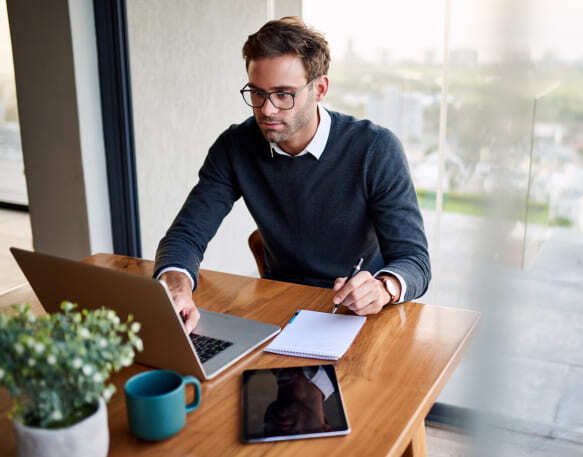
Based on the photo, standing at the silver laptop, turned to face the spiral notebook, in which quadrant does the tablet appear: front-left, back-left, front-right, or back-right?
front-right

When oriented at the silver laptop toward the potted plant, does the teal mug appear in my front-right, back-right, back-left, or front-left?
front-left

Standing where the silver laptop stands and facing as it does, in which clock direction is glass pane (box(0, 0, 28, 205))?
The glass pane is roughly at 10 o'clock from the silver laptop.

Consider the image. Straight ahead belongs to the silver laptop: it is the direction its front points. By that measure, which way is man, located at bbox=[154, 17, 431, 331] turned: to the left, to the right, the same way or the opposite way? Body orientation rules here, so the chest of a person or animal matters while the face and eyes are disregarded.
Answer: the opposite way

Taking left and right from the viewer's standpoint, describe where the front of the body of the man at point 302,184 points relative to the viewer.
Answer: facing the viewer and to the left of the viewer

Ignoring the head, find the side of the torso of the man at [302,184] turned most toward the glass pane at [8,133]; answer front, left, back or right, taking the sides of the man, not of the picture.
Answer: right

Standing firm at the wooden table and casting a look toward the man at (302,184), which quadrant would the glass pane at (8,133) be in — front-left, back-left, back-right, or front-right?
front-left

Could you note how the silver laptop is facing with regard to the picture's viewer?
facing away from the viewer and to the right of the viewer

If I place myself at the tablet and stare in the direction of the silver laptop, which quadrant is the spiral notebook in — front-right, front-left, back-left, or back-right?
front-right

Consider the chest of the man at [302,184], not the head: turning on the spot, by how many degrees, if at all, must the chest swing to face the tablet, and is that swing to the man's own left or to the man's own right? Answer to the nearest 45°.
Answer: approximately 45° to the man's own left

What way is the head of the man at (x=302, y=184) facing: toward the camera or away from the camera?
toward the camera
